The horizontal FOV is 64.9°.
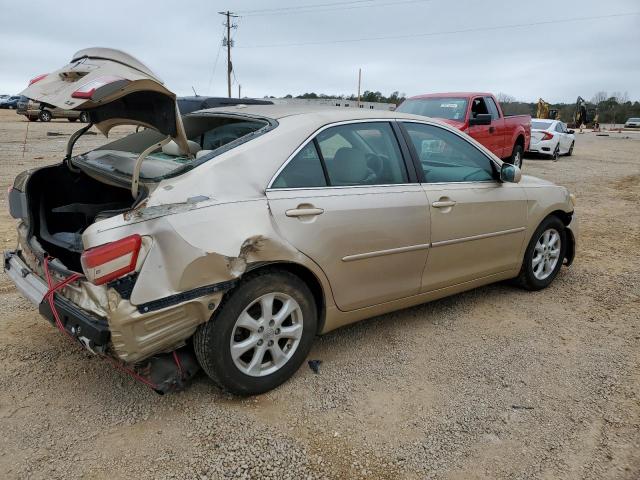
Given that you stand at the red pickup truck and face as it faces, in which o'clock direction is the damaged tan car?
The damaged tan car is roughly at 11 o'clock from the red pickup truck.

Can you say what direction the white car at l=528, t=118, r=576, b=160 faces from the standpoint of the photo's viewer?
facing away from the viewer and to the right of the viewer

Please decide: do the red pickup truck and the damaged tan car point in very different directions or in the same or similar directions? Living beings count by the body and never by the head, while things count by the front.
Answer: very different directions

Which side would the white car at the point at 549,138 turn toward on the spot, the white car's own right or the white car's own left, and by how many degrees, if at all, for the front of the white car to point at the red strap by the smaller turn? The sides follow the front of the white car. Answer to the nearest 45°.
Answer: approximately 135° to the white car's own right

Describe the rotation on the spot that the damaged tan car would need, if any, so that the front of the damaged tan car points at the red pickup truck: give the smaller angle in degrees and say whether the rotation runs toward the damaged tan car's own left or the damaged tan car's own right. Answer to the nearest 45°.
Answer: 0° — it already faces it

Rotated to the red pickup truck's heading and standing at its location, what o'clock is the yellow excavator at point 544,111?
The yellow excavator is roughly at 5 o'clock from the red pickup truck.

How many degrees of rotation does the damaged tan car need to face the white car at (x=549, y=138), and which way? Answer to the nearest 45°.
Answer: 0° — it already faces it

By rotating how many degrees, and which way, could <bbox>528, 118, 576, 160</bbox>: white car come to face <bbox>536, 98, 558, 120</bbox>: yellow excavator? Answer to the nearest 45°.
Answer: approximately 45° to its left

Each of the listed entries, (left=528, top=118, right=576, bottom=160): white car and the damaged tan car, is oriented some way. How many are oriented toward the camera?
0

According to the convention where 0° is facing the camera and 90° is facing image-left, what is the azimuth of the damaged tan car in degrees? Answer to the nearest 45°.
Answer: approximately 225°

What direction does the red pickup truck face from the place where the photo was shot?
facing the viewer and to the left of the viewer

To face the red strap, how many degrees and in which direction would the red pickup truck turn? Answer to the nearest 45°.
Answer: approximately 45° to its left
